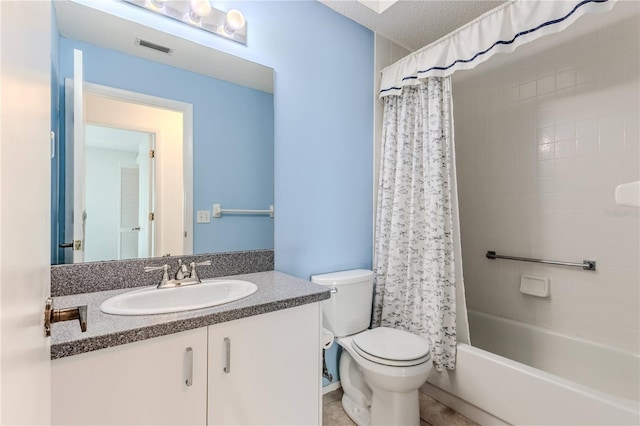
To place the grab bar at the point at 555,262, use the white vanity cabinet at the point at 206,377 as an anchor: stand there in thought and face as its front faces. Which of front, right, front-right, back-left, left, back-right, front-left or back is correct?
front-left

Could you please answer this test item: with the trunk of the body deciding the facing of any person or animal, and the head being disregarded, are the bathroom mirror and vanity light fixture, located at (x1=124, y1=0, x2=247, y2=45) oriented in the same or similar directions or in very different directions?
same or similar directions

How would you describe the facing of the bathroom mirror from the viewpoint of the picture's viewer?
facing the viewer and to the right of the viewer

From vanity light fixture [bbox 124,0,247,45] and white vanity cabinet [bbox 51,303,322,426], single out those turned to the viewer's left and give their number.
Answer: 0

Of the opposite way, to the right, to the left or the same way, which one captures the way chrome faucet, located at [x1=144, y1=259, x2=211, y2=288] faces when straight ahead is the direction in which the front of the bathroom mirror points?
the same way

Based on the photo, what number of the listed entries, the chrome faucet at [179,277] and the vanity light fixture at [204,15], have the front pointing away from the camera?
0

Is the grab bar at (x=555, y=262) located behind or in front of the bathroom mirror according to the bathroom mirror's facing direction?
in front

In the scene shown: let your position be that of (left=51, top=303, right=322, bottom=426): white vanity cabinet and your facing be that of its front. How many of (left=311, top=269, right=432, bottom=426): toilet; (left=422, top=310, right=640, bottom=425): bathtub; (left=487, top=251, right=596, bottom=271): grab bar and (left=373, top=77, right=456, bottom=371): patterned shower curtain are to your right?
0

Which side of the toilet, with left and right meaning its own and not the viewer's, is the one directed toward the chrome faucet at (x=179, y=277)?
right

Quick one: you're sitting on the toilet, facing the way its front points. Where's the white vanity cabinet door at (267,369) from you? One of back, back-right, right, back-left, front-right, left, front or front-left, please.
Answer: right

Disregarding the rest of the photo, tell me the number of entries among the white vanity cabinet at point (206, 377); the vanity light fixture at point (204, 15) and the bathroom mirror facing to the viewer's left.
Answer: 0

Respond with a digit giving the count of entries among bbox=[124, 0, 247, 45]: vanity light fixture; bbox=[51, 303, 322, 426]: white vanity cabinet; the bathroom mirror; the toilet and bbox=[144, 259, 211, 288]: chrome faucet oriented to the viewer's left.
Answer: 0
